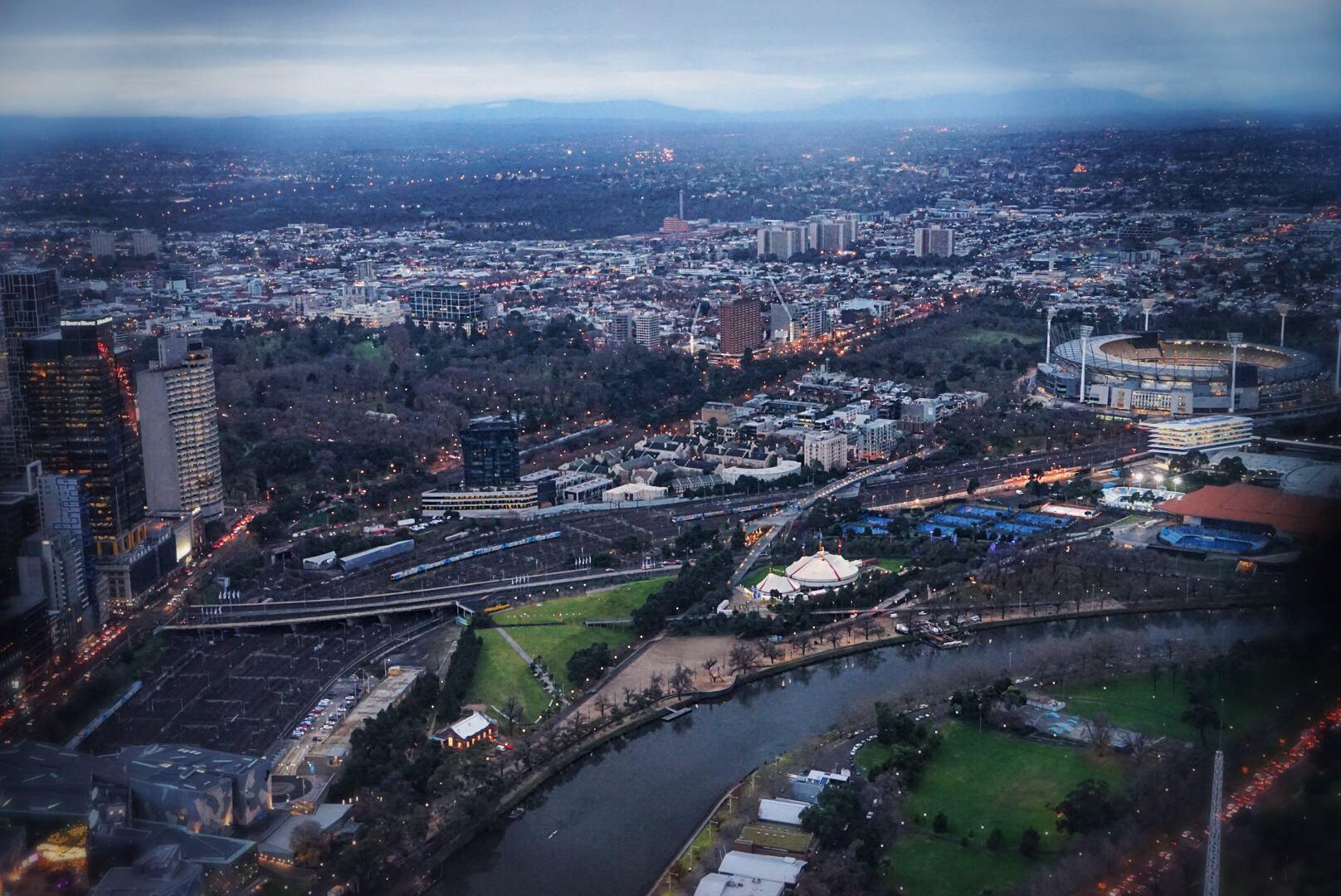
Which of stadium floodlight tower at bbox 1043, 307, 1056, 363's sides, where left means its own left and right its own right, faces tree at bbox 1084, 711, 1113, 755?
right

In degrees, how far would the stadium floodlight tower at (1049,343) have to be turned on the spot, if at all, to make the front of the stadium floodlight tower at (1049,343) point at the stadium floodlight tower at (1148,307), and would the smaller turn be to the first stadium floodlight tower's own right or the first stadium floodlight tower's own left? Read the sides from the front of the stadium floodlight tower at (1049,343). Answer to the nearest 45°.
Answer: approximately 45° to the first stadium floodlight tower's own left

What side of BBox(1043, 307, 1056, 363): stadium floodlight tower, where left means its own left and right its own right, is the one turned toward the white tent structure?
right

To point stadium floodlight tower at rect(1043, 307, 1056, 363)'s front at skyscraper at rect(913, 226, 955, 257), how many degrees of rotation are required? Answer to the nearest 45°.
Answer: approximately 90° to its left

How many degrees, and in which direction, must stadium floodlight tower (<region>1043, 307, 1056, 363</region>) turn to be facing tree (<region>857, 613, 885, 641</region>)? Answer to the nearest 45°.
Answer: approximately 90° to its right

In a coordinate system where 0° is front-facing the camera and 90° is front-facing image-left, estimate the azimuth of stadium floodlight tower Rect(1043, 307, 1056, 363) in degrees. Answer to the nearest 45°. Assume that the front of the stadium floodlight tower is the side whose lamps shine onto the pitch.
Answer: approximately 270°

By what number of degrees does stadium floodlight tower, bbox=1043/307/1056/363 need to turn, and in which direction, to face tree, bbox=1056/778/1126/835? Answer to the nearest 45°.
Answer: approximately 90° to its right

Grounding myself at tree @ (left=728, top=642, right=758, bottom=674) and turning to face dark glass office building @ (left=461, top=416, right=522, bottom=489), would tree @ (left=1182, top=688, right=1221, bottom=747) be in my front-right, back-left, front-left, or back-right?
back-right

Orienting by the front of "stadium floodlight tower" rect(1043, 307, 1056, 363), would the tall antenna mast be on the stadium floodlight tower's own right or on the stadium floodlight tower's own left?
on the stadium floodlight tower's own right
